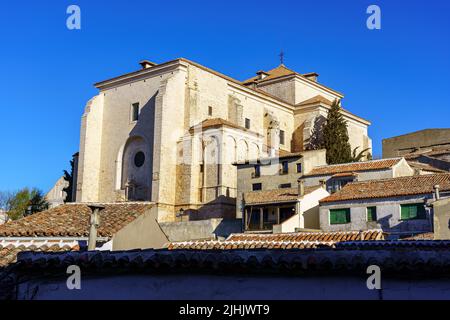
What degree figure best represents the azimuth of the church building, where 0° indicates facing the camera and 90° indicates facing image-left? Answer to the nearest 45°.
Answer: approximately 45°

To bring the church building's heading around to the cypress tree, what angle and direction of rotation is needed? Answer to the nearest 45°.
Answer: approximately 135° to its left
